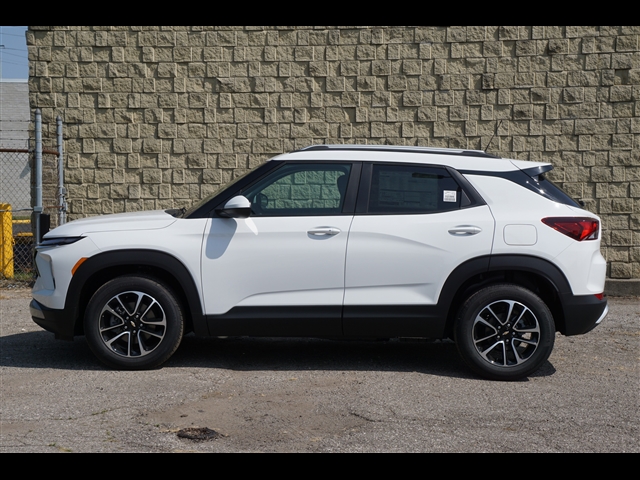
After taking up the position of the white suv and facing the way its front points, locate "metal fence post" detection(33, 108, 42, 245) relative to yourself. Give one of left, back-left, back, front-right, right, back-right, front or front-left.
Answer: front-right

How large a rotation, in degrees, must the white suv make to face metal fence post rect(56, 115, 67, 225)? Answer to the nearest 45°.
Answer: approximately 45° to its right

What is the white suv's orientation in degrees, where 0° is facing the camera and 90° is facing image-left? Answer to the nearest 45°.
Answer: approximately 90°

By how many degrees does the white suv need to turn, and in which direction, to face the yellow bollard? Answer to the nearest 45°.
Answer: approximately 45° to its right

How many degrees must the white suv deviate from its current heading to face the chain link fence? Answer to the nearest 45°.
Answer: approximately 45° to its right
